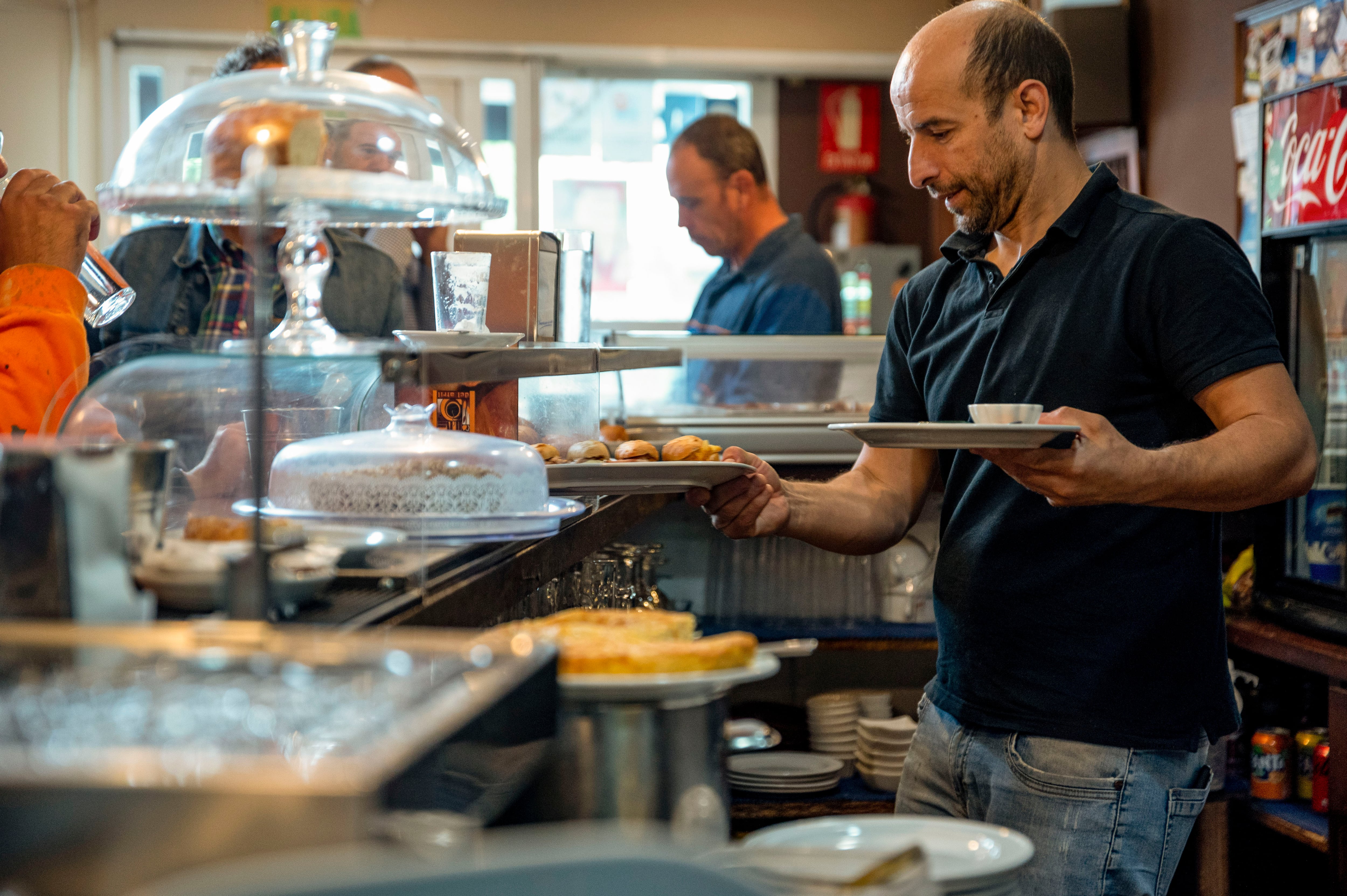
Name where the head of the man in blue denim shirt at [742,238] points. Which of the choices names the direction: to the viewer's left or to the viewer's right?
to the viewer's left

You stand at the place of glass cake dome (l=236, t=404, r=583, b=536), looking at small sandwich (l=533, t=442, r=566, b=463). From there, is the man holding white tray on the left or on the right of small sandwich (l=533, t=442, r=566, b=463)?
right

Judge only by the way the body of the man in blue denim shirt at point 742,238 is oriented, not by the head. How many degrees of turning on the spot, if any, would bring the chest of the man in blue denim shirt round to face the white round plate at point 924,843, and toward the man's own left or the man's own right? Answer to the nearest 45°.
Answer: approximately 90° to the man's own left

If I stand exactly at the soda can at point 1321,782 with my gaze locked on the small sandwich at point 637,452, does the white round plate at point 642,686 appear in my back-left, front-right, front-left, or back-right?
front-left

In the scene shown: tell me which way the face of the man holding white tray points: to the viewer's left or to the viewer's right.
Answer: to the viewer's left

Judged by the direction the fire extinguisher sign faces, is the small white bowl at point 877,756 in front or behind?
in front

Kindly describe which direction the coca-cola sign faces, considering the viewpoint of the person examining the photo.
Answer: facing the viewer and to the left of the viewer

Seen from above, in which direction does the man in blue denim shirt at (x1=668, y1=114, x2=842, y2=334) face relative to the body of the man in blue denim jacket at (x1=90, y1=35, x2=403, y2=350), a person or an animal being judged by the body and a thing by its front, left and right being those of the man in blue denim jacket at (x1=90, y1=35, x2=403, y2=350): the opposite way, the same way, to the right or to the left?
to the right

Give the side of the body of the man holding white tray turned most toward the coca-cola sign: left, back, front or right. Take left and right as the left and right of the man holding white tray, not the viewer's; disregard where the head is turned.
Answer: back

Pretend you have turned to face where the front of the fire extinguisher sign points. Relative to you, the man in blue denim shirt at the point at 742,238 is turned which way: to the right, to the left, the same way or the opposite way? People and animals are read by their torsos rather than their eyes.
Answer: to the right

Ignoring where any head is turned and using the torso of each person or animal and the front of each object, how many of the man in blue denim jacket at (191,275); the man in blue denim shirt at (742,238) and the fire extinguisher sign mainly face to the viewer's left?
1

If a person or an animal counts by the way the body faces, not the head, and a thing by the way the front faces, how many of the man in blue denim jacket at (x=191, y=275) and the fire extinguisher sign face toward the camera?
2

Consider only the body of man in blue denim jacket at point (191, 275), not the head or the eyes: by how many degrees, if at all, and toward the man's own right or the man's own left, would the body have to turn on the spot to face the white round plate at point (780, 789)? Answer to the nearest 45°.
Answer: approximately 90° to the man's own left

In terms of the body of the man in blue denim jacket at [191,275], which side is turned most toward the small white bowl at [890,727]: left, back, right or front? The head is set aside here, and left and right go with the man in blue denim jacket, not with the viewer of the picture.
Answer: left

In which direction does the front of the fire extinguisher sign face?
toward the camera
